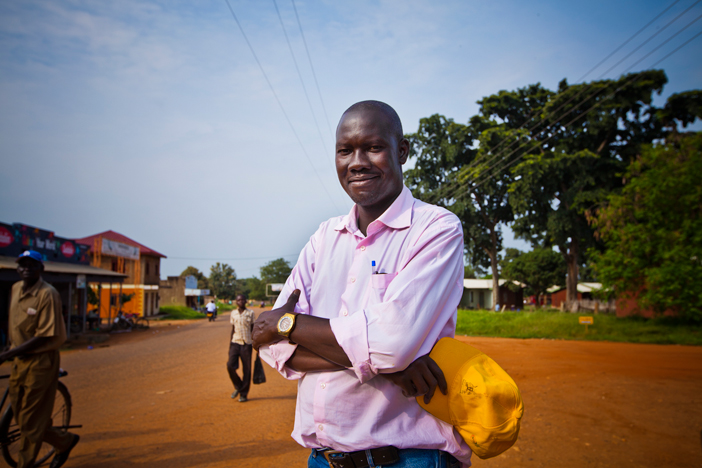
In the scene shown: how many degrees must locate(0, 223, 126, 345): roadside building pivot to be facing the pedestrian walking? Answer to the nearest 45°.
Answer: approximately 45° to its right

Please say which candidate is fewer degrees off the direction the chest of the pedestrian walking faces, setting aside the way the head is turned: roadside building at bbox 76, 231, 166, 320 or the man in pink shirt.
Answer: the man in pink shirt

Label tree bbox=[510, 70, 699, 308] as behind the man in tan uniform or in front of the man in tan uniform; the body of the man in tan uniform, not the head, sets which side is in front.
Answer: behind

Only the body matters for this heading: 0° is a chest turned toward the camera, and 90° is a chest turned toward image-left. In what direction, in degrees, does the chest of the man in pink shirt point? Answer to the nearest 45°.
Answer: approximately 45°

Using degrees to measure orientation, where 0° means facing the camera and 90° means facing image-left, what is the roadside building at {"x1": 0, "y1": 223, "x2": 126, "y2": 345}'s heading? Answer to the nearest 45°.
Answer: approximately 315°

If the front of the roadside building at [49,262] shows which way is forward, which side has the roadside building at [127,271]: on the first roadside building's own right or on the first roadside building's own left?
on the first roadside building's own left

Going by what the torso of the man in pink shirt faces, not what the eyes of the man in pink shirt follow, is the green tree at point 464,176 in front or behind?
behind
